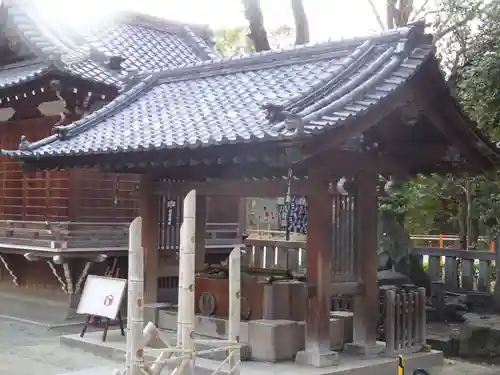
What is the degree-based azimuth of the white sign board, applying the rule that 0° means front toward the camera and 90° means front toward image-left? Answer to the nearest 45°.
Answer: approximately 0°

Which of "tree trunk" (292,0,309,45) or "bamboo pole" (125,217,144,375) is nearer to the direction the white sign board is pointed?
the bamboo pole

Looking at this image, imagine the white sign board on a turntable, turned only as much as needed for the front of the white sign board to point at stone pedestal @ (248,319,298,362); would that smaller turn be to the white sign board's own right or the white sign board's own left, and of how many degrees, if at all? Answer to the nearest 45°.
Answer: approximately 45° to the white sign board's own left

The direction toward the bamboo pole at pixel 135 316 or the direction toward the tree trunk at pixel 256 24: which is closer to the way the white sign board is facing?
the bamboo pole

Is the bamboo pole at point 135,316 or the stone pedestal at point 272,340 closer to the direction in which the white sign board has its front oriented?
the bamboo pole

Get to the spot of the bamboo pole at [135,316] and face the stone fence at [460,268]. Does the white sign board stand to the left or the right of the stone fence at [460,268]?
left

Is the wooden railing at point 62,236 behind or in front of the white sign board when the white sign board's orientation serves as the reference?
behind

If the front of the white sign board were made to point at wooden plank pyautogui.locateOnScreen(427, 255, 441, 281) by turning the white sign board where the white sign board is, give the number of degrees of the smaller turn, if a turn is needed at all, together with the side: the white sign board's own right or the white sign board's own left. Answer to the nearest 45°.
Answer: approximately 135° to the white sign board's own left

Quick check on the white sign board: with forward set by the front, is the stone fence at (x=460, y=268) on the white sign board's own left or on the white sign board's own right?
on the white sign board's own left

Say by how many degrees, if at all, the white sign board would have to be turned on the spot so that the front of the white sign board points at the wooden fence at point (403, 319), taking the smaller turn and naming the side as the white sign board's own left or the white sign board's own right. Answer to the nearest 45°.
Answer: approximately 45° to the white sign board's own left

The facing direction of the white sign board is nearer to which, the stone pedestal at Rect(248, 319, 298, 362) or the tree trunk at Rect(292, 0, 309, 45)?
the stone pedestal
